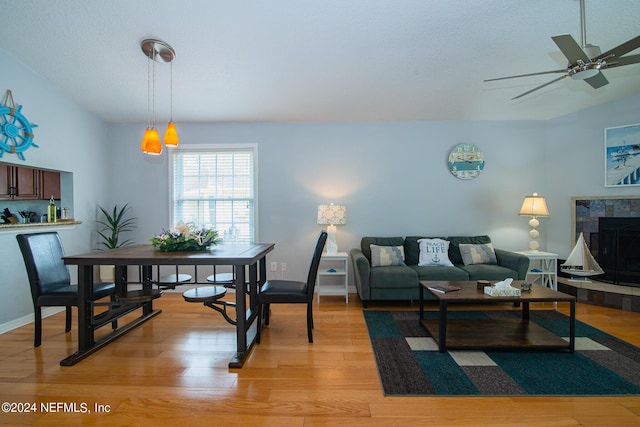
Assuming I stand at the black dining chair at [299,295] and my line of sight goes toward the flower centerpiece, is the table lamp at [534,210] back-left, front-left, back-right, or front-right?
back-right

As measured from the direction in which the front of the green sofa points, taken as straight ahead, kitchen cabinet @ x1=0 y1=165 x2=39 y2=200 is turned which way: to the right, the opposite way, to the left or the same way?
to the left

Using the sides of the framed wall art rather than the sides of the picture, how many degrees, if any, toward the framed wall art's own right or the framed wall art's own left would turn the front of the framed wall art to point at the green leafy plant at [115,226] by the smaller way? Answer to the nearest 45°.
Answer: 0° — it already faces it

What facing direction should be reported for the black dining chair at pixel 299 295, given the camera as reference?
facing to the left of the viewer

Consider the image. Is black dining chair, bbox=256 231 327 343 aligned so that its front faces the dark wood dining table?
yes

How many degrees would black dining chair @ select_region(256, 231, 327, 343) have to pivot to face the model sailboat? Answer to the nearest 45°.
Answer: approximately 180°

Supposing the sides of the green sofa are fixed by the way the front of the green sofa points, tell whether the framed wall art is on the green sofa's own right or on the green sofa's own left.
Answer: on the green sofa's own left

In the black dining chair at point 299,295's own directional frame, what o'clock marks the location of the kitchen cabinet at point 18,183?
The kitchen cabinet is roughly at 1 o'clock from the black dining chair.

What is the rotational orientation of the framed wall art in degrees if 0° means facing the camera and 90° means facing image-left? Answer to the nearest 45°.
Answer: approximately 45°

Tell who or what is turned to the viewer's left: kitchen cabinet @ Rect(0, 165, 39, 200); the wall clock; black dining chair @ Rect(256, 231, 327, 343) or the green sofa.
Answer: the black dining chair

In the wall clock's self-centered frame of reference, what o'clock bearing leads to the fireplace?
The fireplace is roughly at 9 o'clock from the wall clock.
